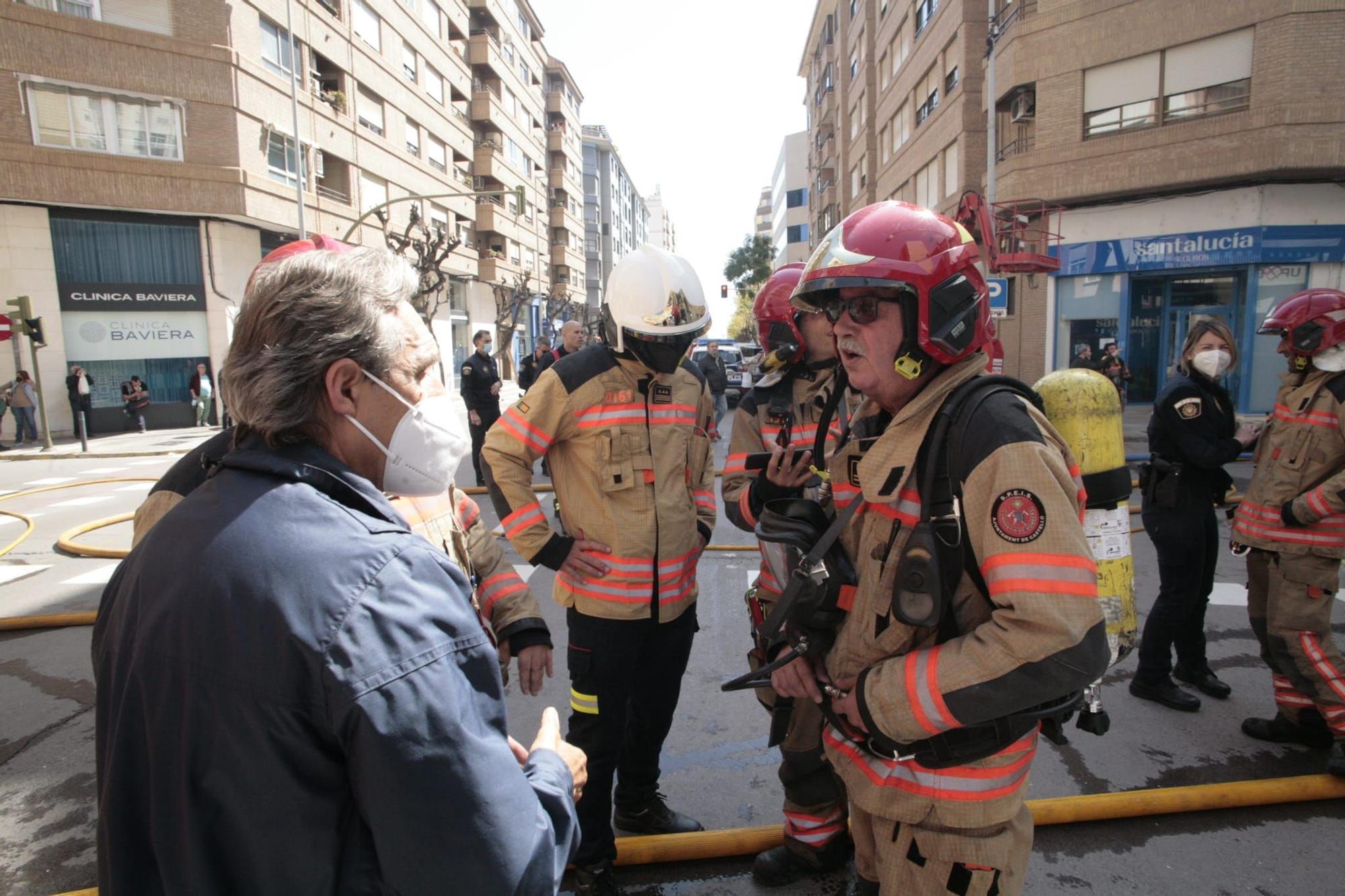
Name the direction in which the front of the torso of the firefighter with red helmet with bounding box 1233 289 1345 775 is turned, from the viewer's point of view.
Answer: to the viewer's left

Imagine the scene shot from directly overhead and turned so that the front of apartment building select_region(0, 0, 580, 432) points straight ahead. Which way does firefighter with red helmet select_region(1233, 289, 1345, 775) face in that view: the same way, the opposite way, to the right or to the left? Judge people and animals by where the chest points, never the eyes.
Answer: the opposite way

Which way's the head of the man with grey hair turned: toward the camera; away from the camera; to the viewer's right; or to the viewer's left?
to the viewer's right

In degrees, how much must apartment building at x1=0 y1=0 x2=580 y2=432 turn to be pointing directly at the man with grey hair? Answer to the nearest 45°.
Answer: approximately 45° to its right

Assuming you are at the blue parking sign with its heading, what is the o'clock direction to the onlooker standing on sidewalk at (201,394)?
The onlooker standing on sidewalk is roughly at 3 o'clock from the blue parking sign.

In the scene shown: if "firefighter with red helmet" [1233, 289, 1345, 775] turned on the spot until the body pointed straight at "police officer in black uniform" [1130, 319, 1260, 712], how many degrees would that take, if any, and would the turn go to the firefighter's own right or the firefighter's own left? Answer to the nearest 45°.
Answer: approximately 45° to the firefighter's own right
